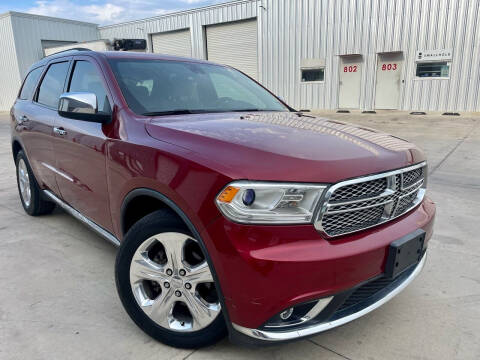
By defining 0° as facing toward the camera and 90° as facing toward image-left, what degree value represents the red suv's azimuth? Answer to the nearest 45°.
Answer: approximately 315°

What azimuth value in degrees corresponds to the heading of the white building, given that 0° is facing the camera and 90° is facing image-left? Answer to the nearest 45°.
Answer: approximately 0°

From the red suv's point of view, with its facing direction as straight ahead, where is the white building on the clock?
The white building is roughly at 8 o'clock from the red suv.
